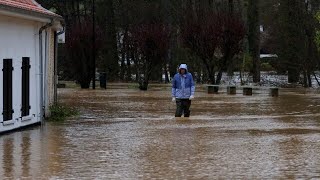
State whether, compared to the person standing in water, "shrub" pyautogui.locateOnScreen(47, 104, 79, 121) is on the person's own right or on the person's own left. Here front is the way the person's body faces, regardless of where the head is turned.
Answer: on the person's own right

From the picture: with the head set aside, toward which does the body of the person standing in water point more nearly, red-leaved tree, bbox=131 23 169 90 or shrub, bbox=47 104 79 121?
the shrub

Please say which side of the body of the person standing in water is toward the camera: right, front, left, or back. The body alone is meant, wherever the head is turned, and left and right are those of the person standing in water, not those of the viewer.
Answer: front

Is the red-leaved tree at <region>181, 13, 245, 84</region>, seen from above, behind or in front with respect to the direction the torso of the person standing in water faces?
behind

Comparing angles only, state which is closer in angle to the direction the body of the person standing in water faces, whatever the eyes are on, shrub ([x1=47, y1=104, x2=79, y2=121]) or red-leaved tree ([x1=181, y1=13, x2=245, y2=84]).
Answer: the shrub

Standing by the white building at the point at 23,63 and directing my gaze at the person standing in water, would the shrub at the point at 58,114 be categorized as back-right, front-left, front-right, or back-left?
front-left

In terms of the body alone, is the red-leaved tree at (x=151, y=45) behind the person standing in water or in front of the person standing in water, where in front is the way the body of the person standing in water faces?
behind

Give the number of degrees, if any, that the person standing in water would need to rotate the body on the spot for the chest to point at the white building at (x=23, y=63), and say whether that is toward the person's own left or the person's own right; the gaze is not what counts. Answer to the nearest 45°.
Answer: approximately 45° to the person's own right

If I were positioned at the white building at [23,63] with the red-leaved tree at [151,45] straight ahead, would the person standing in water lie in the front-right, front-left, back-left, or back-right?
front-right
